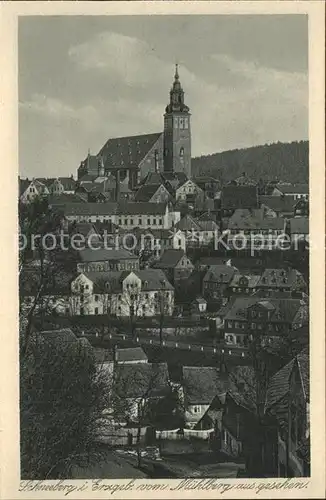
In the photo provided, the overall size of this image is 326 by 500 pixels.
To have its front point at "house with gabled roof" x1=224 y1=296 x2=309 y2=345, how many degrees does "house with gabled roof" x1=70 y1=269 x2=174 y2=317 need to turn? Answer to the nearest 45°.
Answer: approximately 90° to its left

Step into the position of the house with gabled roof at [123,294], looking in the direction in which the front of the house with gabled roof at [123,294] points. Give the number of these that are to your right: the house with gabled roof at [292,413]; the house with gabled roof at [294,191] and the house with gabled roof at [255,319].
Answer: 0

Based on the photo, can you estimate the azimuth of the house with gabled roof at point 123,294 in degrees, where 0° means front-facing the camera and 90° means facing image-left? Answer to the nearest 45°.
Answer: approximately 0°
